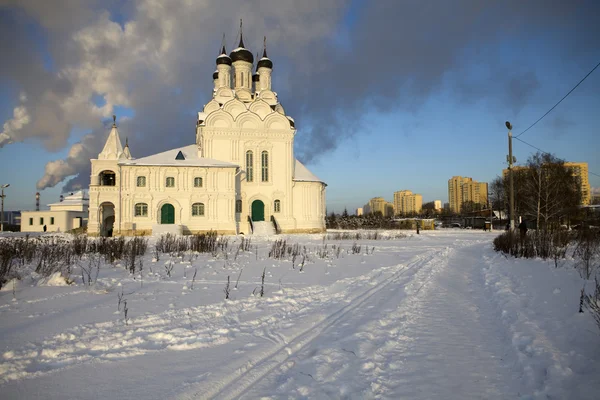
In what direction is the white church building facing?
toward the camera

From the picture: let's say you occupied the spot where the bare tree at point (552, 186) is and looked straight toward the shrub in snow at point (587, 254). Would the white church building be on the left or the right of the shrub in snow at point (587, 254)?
right

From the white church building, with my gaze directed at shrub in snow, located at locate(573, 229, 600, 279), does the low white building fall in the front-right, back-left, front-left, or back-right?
back-right

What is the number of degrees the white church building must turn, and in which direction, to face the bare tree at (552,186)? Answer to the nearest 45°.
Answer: approximately 180°
